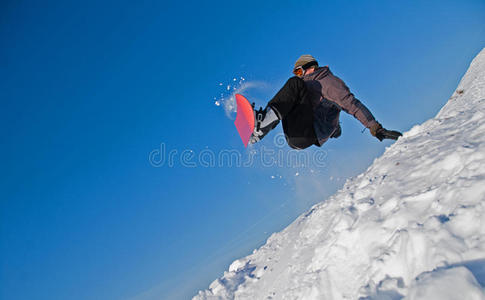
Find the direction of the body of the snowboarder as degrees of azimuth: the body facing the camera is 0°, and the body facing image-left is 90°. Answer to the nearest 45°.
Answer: approximately 90°
